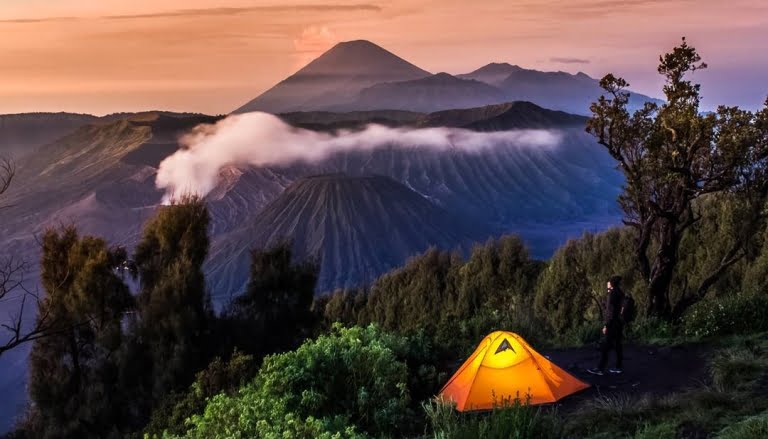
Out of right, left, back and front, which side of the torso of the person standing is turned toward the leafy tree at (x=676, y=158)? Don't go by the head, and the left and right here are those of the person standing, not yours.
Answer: right

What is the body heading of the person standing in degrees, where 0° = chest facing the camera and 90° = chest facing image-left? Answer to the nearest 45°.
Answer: approximately 90°
